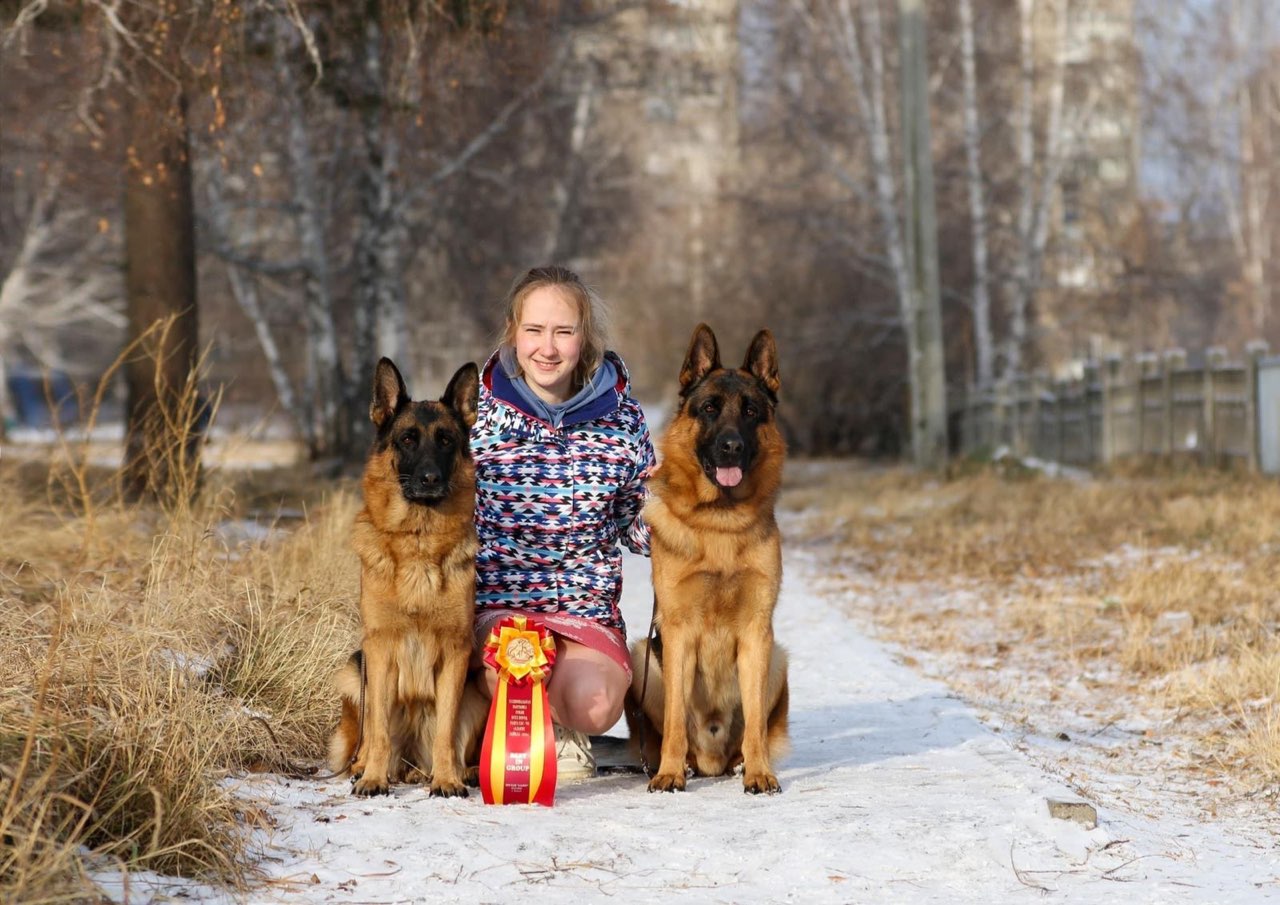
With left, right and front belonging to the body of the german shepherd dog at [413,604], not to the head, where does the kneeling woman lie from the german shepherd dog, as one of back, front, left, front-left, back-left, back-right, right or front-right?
back-left

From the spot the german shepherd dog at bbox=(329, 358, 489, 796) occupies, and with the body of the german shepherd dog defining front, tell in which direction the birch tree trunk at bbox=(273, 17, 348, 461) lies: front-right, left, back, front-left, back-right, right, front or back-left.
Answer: back

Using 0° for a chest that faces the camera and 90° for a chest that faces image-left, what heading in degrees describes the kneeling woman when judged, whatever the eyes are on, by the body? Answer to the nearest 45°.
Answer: approximately 0°

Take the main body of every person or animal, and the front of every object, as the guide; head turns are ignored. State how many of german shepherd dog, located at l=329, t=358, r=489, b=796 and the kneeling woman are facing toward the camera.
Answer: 2
